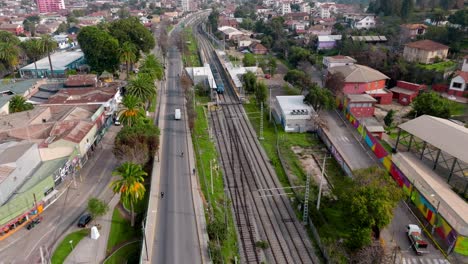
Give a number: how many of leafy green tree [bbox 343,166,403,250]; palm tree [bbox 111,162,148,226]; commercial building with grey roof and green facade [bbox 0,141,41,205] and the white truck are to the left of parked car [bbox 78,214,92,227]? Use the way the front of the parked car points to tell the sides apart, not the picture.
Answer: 1

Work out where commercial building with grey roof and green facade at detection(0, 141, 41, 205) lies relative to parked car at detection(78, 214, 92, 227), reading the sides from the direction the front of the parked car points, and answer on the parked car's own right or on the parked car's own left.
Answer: on the parked car's own left

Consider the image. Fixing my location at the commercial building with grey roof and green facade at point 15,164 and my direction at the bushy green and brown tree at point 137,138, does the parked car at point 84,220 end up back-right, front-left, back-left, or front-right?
front-right

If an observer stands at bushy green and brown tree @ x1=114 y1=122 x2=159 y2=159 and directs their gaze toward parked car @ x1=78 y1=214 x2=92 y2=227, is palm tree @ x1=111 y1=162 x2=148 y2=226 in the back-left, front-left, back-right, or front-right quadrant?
front-left

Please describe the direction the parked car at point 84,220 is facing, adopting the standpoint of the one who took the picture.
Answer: facing away from the viewer and to the right of the viewer

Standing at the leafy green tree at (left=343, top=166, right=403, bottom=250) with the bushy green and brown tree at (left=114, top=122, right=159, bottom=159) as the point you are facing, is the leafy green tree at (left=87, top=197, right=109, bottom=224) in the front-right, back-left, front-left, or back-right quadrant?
front-left

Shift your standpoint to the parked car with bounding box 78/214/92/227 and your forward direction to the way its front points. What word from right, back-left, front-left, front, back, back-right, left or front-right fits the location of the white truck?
right

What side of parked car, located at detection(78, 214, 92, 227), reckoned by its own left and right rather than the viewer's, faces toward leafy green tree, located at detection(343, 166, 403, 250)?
right
